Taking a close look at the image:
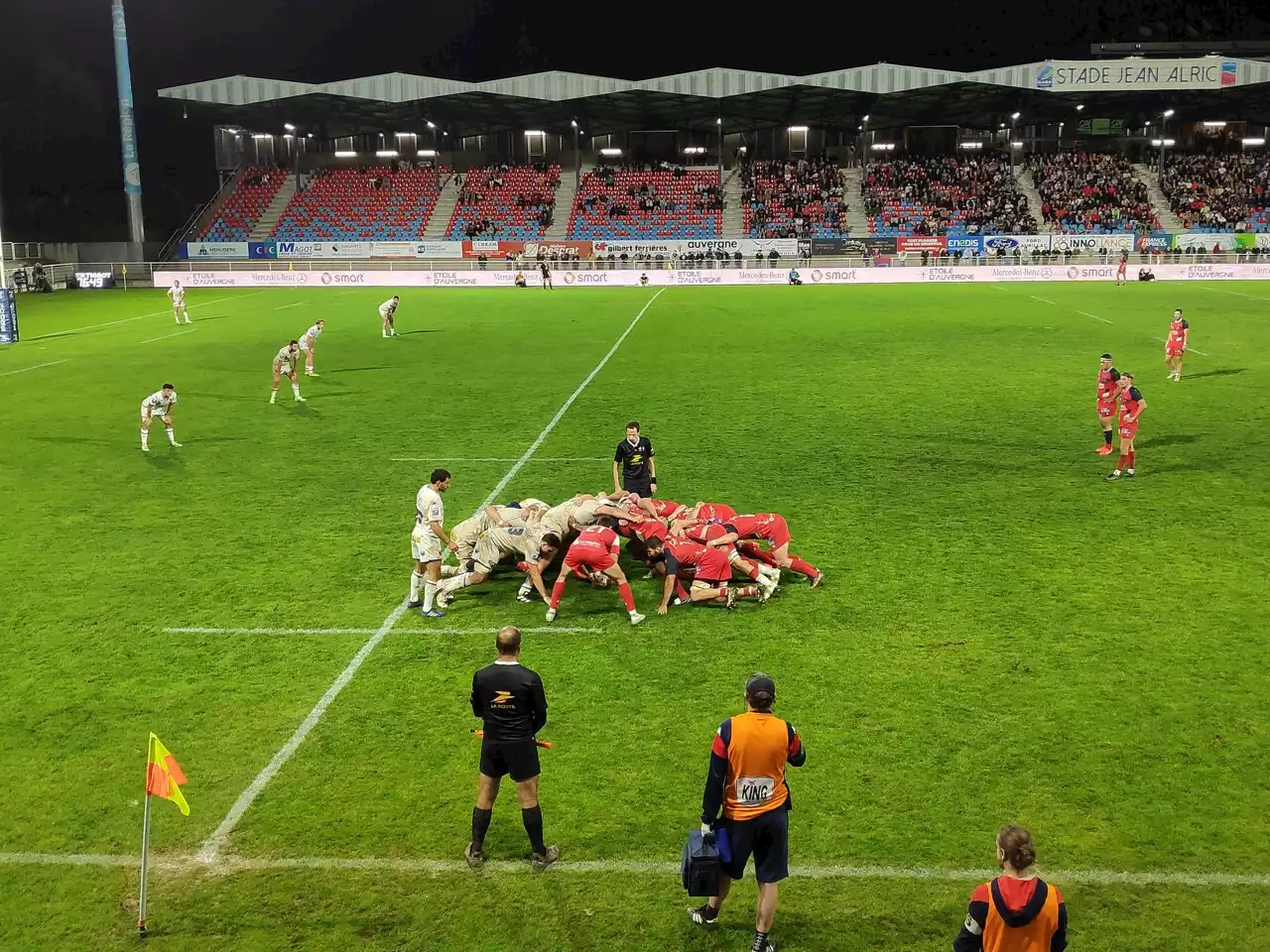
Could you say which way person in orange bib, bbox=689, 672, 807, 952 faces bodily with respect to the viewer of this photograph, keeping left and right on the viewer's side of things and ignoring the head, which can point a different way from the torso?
facing away from the viewer

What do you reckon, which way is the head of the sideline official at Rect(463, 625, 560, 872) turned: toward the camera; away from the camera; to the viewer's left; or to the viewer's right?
away from the camera

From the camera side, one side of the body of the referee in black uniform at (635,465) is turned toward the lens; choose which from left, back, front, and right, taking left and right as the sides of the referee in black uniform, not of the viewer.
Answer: front

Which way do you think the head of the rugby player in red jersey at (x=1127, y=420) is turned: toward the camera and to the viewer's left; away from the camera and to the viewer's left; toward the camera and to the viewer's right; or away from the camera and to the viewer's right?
toward the camera and to the viewer's left

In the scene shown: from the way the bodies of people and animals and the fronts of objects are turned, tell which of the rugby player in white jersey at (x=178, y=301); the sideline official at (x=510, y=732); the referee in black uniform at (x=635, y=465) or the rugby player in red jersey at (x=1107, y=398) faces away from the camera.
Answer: the sideline official

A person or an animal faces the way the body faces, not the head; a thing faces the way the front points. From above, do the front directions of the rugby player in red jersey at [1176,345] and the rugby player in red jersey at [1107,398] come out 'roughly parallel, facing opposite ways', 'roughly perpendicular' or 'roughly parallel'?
roughly parallel

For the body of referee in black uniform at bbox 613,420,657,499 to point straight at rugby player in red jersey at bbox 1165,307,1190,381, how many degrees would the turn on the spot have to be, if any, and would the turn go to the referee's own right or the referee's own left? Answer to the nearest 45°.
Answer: approximately 135° to the referee's own left

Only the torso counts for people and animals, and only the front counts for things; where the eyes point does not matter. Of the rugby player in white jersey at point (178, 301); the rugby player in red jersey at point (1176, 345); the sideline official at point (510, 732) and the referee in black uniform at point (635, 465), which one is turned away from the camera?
the sideline official

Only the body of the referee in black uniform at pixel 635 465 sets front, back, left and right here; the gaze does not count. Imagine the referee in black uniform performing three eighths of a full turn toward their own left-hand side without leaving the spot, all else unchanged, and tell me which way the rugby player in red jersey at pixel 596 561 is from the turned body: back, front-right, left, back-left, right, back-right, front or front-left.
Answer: back-right

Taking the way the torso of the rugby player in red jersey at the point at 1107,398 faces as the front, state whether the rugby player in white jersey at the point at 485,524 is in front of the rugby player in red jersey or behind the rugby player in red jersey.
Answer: in front

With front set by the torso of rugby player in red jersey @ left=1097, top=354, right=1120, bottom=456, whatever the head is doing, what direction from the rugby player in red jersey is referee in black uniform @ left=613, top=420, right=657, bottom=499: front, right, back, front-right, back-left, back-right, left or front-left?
front

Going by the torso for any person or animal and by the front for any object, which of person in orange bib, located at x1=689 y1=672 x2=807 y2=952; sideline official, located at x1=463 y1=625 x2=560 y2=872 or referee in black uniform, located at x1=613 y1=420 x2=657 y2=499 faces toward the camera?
the referee in black uniform

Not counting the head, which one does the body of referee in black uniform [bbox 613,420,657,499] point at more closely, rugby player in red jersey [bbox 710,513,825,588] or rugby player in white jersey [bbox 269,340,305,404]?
the rugby player in red jersey

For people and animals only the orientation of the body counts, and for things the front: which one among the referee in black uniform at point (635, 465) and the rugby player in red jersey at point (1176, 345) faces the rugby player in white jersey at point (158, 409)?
the rugby player in red jersey

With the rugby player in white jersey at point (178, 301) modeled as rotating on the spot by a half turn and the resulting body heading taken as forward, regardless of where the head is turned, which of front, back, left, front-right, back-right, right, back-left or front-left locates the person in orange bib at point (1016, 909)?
back-left

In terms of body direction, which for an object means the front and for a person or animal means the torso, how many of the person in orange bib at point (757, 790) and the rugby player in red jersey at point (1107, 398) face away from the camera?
1

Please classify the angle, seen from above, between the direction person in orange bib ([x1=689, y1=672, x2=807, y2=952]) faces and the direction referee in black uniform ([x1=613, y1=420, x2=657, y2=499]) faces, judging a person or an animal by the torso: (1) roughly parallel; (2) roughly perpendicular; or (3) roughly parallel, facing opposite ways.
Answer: roughly parallel, facing opposite ways
